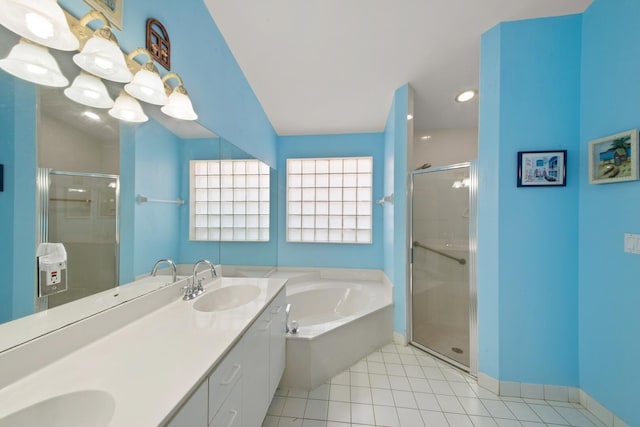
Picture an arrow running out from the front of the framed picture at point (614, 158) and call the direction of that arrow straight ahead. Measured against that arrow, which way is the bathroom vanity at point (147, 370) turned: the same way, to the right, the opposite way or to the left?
the opposite way

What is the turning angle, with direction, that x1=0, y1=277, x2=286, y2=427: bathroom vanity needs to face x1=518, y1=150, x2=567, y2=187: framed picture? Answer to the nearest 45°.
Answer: approximately 45° to its left

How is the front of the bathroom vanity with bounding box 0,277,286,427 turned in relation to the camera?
facing the viewer and to the right of the viewer

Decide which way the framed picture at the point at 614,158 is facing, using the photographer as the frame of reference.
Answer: facing the viewer and to the left of the viewer

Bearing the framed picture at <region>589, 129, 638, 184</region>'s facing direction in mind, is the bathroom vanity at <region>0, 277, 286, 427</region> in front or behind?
in front

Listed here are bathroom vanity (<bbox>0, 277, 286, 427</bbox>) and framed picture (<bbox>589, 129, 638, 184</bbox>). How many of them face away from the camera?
0

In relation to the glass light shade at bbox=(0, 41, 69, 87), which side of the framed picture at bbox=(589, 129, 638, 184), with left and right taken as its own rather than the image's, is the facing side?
front

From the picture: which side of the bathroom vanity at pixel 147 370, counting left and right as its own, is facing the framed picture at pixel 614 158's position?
front

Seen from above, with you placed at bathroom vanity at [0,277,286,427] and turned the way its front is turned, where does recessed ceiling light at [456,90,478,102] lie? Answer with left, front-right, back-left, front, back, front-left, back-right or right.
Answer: front-left

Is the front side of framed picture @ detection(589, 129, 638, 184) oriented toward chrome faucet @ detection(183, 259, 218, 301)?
yes
